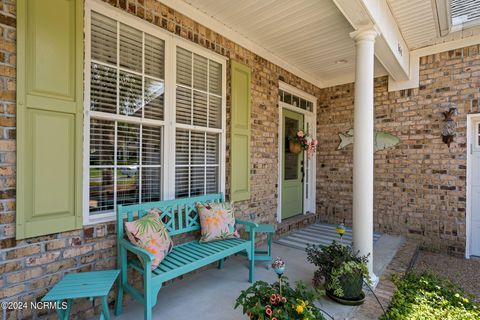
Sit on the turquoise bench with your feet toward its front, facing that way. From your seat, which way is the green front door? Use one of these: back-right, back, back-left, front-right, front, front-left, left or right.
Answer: left

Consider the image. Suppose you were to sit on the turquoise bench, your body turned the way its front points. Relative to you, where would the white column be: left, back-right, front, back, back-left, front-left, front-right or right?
front-left

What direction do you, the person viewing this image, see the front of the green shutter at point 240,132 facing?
facing the viewer and to the right of the viewer

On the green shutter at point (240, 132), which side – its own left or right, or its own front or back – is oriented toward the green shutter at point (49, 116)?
right

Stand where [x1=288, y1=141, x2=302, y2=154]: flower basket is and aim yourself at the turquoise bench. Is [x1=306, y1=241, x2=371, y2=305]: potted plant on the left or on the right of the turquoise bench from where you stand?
left

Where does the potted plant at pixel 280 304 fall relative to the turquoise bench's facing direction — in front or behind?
in front

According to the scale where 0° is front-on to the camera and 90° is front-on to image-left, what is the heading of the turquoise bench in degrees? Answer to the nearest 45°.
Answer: approximately 315°

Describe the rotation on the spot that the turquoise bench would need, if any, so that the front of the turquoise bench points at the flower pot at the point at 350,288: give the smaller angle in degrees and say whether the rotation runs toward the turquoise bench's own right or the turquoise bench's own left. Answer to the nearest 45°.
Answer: approximately 45° to the turquoise bench's own left

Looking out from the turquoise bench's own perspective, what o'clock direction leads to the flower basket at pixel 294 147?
The flower basket is roughly at 9 o'clock from the turquoise bench.

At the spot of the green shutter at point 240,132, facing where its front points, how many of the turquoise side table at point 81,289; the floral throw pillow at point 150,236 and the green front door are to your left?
1

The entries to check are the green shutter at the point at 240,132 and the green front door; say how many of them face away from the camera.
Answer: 0
